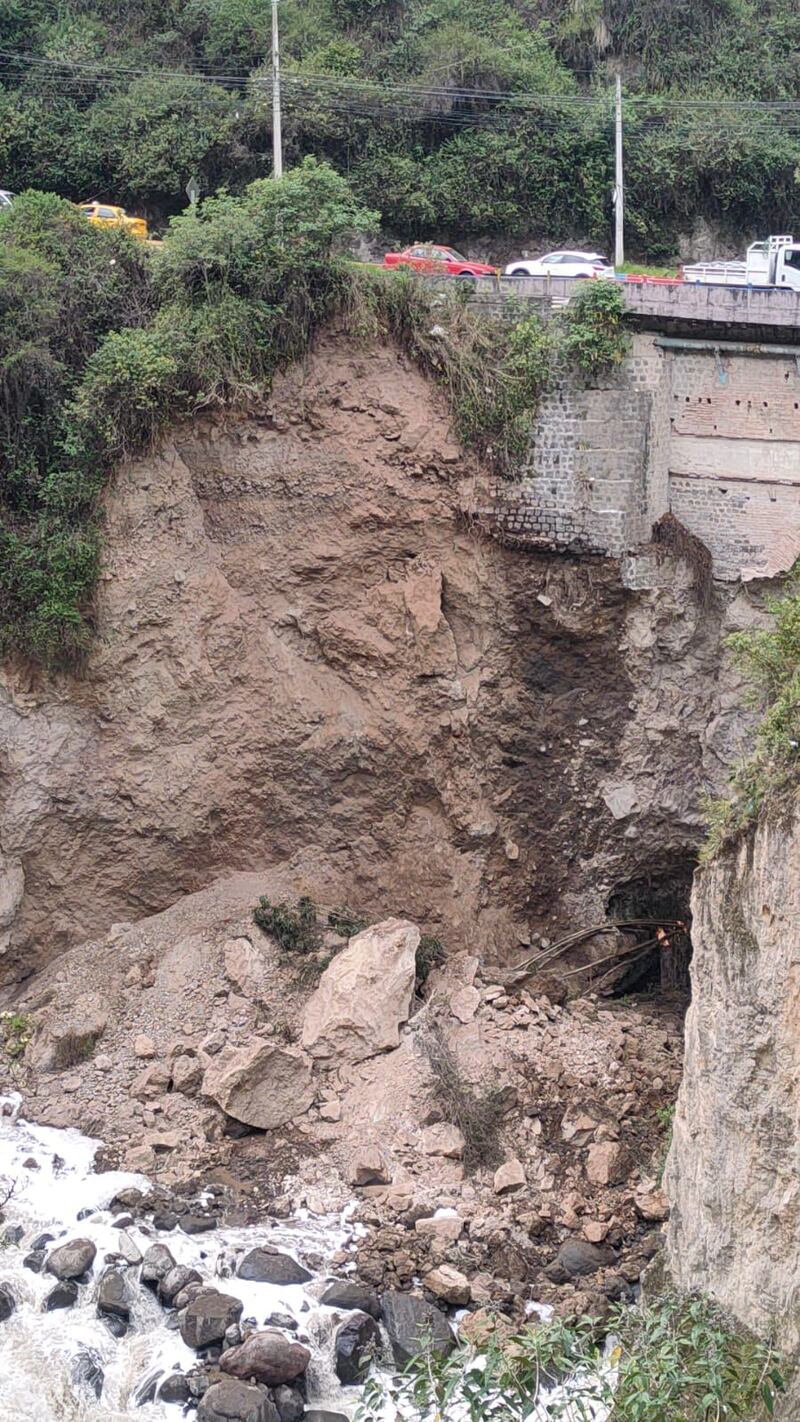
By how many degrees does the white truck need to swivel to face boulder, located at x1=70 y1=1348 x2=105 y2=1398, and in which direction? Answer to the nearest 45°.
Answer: approximately 90° to its right

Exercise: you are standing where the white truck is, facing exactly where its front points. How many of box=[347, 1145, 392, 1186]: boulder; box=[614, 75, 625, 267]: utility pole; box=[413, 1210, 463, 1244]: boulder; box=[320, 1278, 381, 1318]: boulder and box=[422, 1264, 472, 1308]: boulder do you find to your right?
4

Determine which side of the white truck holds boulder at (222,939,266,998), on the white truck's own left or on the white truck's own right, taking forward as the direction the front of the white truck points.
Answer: on the white truck's own right

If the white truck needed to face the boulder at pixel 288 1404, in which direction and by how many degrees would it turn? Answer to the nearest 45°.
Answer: approximately 90° to its right

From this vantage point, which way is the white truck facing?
to the viewer's right

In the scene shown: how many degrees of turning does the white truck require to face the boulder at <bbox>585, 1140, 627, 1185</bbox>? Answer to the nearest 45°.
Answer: approximately 90° to its right

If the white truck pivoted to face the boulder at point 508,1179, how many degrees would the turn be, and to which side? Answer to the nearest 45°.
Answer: approximately 90° to its right
